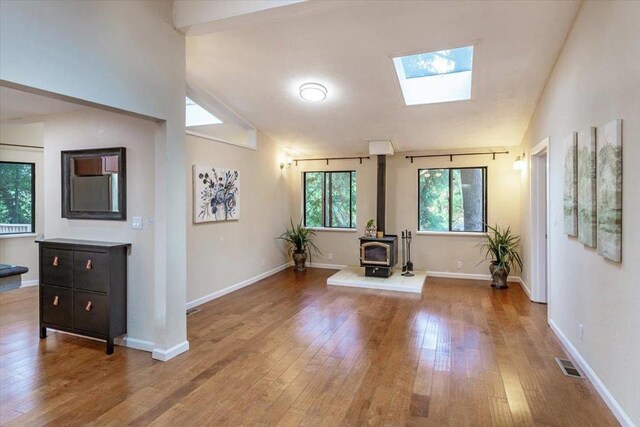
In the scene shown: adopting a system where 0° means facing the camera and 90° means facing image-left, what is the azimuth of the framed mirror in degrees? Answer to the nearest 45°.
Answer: approximately 45°

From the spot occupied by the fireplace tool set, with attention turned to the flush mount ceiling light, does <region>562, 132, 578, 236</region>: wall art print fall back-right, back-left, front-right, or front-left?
front-left

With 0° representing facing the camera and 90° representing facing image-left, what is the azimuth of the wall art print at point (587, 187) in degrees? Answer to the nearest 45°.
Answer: approximately 90°

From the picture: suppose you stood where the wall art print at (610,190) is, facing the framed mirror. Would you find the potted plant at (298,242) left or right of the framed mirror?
right

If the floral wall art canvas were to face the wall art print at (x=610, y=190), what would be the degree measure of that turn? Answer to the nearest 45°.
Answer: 0° — it already faces it

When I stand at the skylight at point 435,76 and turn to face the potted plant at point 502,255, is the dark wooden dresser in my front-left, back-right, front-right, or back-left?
back-left

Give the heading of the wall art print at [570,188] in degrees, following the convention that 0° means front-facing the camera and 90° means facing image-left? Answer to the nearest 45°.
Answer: approximately 90°

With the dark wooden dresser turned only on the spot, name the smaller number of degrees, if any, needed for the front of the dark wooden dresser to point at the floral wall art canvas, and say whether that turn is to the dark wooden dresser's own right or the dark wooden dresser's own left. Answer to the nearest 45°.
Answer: approximately 180°

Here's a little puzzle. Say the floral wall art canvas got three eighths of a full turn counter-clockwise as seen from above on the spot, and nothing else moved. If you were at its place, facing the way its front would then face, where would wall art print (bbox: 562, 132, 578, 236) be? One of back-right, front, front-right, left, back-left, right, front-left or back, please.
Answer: back-right

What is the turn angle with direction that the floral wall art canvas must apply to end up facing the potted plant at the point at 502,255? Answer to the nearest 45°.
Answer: approximately 45° to its left

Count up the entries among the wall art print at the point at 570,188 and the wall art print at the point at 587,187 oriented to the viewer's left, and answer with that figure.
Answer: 2

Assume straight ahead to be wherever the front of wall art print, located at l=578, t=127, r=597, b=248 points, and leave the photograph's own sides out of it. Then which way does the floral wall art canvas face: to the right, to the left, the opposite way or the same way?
the opposite way
